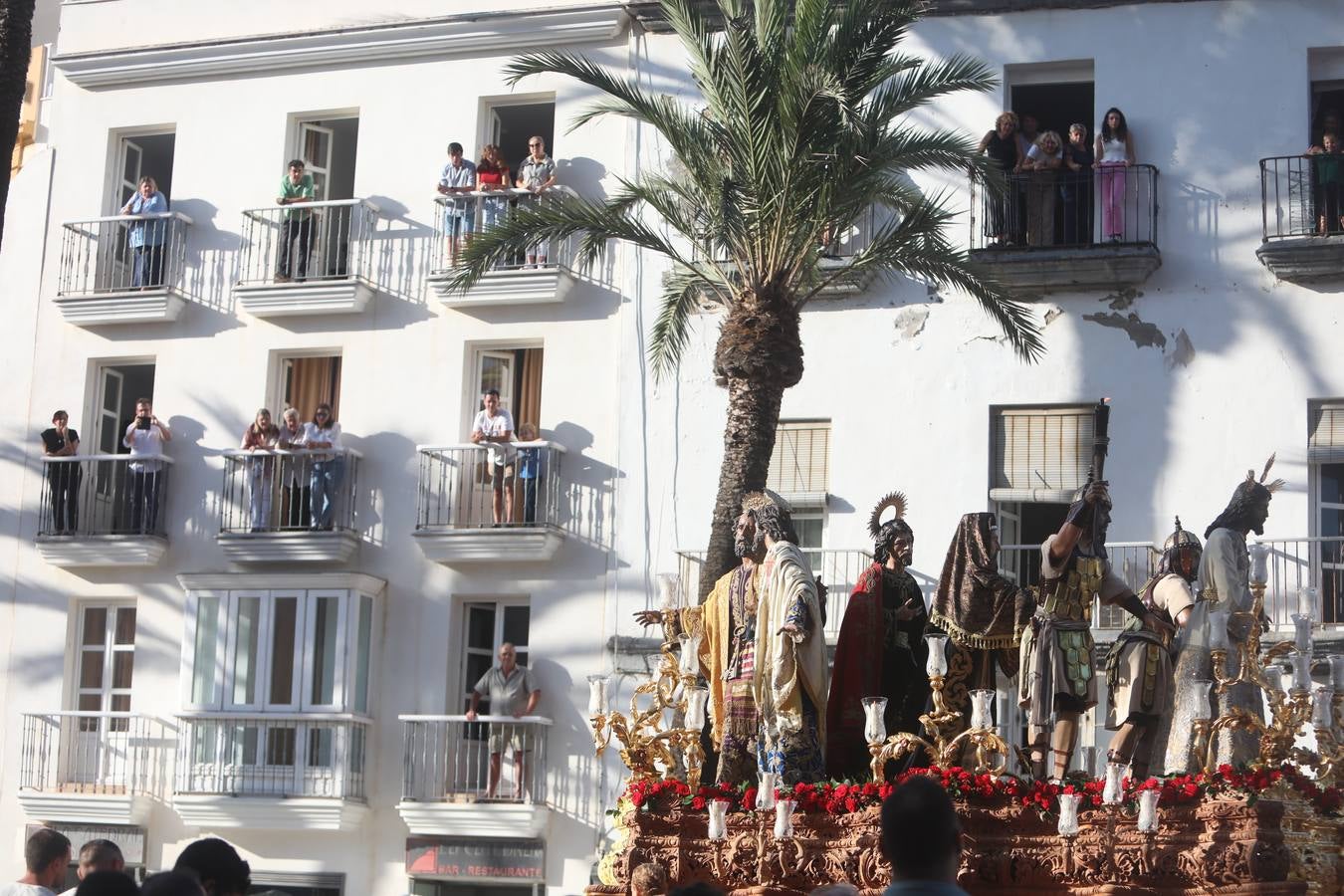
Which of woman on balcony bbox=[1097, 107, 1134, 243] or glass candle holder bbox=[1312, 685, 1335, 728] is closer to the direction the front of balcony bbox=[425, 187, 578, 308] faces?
the glass candle holder

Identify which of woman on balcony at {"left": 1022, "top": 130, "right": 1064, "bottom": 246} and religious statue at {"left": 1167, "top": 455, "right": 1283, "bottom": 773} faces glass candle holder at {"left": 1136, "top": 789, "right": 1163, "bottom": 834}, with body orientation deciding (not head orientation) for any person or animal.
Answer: the woman on balcony

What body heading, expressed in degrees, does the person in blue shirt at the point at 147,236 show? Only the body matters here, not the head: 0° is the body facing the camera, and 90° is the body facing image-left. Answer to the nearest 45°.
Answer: approximately 0°

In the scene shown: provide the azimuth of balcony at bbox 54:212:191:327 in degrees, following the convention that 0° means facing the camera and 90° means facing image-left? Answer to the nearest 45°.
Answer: approximately 0°

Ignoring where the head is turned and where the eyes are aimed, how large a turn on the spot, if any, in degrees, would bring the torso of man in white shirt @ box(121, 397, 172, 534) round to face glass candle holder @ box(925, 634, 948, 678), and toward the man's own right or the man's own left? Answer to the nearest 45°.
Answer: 0° — they already face it
